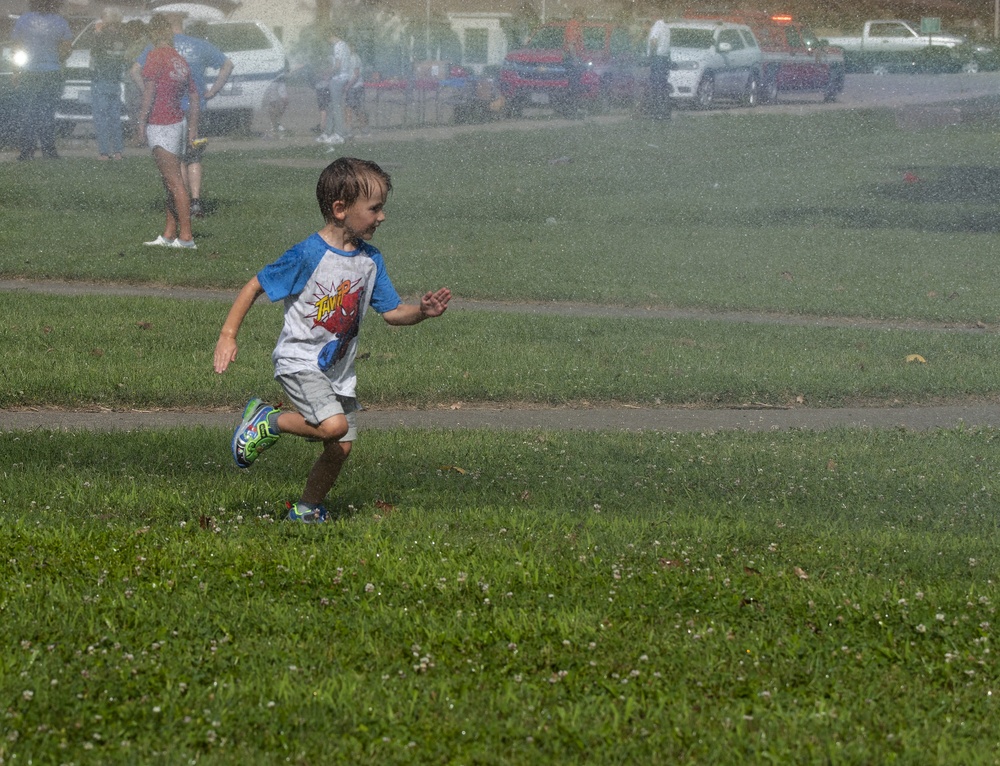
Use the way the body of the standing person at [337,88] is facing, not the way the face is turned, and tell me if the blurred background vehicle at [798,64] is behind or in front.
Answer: behind

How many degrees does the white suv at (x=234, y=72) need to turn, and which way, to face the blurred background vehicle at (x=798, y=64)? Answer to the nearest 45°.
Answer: approximately 135° to its left

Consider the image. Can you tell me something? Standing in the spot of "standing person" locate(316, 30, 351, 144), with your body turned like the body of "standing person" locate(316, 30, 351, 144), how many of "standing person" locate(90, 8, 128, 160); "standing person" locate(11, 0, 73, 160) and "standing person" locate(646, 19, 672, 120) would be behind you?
1

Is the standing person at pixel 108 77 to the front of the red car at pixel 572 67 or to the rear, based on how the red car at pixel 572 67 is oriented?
to the front

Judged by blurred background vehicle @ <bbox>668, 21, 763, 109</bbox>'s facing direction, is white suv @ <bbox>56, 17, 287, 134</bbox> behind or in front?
in front

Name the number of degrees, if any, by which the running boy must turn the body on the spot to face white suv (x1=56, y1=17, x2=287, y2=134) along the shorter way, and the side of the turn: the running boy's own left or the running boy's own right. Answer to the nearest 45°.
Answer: approximately 135° to the running boy's own left

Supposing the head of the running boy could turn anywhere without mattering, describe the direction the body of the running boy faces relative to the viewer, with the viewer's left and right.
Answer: facing the viewer and to the right of the viewer

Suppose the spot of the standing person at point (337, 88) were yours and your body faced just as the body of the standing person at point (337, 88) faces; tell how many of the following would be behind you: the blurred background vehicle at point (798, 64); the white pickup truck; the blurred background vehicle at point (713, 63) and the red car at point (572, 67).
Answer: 4

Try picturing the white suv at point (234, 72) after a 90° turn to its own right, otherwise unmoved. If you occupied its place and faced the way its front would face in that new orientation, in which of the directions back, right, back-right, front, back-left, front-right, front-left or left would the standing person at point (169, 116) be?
back-left

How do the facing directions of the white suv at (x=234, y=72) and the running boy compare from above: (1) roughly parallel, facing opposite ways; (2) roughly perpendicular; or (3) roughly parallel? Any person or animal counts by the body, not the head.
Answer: roughly perpendicular

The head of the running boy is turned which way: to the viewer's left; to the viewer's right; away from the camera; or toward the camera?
to the viewer's right
